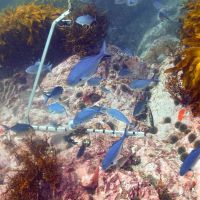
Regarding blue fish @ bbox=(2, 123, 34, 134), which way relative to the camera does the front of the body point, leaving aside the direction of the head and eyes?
to the viewer's right

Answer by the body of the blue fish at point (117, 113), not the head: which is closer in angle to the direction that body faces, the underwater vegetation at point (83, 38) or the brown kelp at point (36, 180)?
the underwater vegetation
